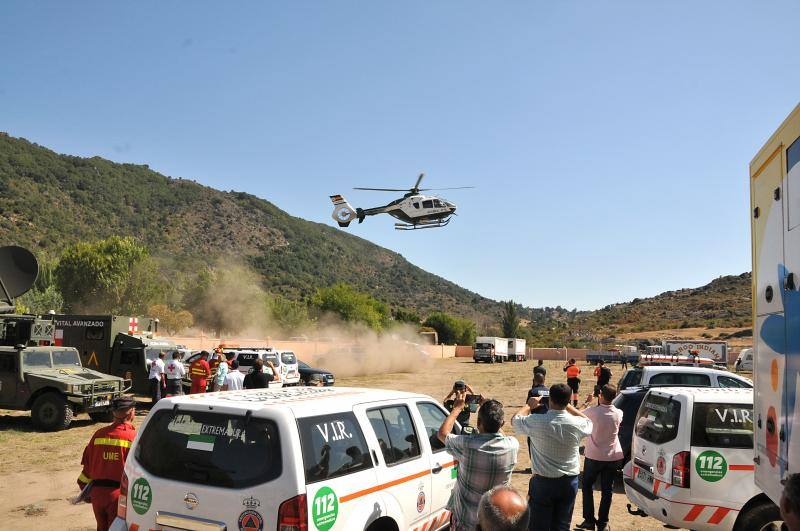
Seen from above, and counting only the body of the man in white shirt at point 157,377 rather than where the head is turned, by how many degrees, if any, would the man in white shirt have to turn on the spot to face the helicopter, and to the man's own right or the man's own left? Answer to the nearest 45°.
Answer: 0° — they already face it

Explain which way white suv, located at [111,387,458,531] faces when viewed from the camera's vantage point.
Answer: facing away from the viewer and to the right of the viewer

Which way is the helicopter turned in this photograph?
to the viewer's right

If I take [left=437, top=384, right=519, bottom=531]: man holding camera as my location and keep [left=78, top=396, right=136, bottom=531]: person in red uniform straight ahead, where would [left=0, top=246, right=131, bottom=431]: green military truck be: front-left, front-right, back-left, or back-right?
front-right

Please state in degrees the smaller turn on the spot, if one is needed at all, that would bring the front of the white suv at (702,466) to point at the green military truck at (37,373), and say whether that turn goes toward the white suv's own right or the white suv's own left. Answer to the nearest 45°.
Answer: approximately 135° to the white suv's own left

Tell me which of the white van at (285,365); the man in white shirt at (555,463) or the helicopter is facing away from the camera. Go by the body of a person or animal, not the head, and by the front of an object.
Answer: the man in white shirt

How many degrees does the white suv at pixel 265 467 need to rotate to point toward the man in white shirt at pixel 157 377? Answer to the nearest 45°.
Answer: approximately 45° to its left

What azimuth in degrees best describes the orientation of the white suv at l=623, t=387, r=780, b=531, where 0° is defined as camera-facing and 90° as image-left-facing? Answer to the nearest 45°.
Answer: approximately 225°

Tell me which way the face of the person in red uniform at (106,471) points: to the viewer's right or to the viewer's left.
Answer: to the viewer's right

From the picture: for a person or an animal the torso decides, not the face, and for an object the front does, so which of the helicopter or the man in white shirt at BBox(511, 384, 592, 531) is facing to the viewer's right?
the helicopter

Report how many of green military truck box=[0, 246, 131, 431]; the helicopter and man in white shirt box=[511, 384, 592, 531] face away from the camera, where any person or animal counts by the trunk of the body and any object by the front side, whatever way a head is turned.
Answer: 1

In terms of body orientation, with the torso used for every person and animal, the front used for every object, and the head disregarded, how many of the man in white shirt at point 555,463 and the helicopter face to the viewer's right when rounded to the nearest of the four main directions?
1

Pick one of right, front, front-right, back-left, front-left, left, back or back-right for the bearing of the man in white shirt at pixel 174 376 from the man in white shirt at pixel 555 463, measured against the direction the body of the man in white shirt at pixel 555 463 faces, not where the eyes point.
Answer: front-left

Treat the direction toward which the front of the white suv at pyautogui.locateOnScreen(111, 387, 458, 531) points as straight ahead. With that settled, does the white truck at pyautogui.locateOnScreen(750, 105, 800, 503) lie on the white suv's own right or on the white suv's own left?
on the white suv's own right
